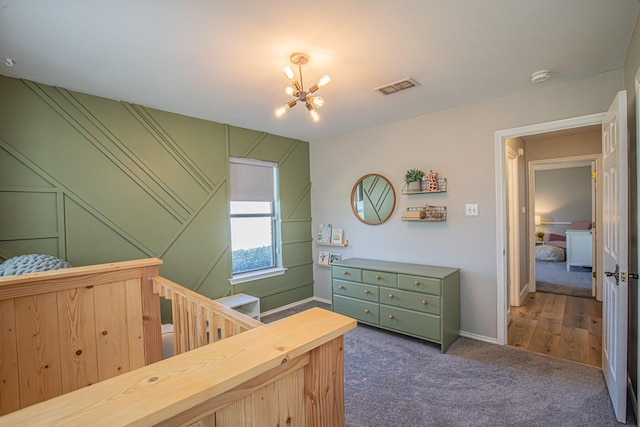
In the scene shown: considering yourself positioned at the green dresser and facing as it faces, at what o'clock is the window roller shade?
The window roller shade is roughly at 2 o'clock from the green dresser.

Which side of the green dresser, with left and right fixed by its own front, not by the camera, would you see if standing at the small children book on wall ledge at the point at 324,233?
right

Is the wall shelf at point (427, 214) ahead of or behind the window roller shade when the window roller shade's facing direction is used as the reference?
ahead

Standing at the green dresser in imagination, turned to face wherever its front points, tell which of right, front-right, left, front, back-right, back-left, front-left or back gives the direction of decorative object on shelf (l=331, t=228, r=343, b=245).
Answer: right

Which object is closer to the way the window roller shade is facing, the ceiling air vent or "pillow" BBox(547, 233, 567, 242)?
the ceiling air vent

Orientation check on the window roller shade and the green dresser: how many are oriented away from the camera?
0

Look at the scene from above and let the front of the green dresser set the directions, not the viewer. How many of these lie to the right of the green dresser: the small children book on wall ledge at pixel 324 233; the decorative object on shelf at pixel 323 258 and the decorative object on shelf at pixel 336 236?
3

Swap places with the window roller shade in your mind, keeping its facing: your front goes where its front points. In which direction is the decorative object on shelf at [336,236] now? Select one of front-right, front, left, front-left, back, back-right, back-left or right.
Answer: front-left

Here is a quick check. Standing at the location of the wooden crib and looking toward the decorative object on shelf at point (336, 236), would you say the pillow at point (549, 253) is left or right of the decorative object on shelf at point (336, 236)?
right

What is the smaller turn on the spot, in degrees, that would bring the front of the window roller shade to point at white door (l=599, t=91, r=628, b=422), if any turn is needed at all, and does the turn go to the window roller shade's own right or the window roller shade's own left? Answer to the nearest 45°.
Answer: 0° — it already faces it

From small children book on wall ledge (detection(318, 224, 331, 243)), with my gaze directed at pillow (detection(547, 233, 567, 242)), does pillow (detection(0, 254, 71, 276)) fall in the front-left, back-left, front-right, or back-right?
back-right

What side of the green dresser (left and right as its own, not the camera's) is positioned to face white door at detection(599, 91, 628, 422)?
left

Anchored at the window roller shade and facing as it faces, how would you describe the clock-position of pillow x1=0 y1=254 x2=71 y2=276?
The pillow is roughly at 3 o'clock from the window roller shade.

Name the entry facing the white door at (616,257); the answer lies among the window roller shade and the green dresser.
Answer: the window roller shade
